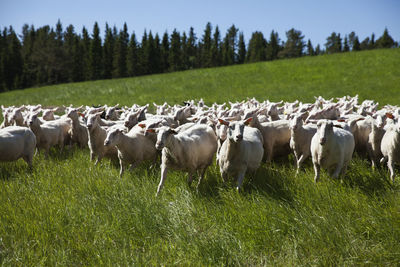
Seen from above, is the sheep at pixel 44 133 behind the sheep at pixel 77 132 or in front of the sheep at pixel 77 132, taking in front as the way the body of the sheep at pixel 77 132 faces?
in front

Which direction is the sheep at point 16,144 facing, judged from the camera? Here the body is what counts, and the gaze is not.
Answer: to the viewer's left

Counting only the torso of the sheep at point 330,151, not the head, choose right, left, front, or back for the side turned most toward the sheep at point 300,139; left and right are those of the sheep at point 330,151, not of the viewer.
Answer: right

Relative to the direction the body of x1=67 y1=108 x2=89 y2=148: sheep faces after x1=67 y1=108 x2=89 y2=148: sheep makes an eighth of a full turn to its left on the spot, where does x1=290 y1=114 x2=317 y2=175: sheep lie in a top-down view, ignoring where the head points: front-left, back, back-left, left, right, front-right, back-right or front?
front-left

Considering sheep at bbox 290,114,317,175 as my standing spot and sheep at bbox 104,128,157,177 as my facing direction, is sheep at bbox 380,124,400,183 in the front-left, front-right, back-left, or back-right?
back-left

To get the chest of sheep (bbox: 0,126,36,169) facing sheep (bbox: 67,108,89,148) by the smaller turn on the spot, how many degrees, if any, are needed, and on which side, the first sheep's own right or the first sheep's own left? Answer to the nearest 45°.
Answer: approximately 135° to the first sheep's own right

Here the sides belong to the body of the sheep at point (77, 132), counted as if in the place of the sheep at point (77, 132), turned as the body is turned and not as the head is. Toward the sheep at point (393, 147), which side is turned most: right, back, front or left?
left
